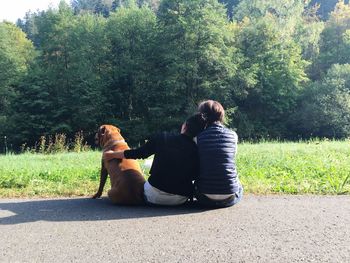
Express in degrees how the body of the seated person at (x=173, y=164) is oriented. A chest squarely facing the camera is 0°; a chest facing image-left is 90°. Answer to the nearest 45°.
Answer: approximately 180°

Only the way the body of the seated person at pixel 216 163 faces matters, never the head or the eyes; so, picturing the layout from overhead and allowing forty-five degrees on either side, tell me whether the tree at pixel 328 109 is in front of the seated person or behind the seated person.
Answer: in front

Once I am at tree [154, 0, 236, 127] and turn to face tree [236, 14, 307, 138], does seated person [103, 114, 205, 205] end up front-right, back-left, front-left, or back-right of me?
back-right

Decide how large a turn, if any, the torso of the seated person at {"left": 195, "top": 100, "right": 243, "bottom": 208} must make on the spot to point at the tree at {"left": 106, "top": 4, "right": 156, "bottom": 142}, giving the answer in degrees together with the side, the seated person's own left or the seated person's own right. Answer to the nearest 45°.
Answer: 0° — they already face it

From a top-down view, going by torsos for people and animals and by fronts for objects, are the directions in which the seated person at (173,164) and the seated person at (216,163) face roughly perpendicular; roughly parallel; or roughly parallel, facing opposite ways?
roughly parallel

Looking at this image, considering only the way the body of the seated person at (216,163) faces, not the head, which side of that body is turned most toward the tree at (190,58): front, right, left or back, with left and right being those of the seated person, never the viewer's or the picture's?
front

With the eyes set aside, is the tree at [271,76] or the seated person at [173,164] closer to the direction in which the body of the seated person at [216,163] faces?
the tree

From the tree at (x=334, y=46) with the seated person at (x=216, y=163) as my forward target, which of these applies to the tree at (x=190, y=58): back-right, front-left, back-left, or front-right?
front-right

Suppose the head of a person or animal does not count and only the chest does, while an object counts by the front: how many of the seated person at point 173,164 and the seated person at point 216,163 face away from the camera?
2

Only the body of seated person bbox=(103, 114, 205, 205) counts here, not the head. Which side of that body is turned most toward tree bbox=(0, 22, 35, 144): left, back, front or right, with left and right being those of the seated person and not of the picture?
front

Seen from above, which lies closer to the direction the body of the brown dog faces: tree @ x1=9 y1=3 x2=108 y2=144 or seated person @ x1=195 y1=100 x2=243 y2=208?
the tree

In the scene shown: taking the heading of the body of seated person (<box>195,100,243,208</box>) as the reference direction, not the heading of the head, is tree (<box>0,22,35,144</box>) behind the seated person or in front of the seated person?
in front

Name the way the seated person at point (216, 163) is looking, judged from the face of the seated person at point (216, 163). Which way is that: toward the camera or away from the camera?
away from the camera

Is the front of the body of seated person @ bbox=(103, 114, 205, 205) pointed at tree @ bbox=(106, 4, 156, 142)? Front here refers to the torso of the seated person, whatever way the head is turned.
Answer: yes

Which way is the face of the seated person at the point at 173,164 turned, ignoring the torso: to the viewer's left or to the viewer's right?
to the viewer's right

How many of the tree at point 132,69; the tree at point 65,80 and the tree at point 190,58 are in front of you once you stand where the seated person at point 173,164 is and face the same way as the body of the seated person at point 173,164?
3

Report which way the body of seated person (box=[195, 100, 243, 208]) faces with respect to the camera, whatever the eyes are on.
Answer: away from the camera
